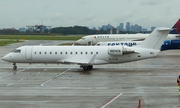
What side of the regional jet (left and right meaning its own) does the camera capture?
left
